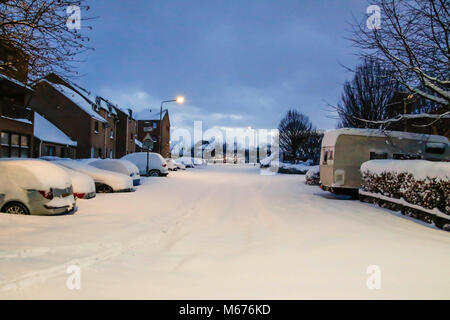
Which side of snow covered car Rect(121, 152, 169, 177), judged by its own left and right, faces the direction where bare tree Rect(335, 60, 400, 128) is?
back

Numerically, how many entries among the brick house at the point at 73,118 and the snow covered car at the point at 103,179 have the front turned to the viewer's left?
0

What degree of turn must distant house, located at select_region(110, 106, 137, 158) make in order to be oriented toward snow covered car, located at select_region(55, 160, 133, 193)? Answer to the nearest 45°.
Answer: approximately 45° to its right

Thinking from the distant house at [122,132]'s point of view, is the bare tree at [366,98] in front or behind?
in front

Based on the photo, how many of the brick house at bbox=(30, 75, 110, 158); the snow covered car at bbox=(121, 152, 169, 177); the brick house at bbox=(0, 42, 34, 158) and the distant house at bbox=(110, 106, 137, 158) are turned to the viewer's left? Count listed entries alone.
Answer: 1

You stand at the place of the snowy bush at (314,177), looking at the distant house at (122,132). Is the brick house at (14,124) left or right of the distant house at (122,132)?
left

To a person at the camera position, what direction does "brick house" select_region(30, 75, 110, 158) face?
facing the viewer and to the right of the viewer

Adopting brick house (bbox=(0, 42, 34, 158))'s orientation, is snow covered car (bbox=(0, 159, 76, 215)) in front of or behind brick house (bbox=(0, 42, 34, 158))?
in front

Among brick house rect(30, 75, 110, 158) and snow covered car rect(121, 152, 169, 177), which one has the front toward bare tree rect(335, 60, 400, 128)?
the brick house

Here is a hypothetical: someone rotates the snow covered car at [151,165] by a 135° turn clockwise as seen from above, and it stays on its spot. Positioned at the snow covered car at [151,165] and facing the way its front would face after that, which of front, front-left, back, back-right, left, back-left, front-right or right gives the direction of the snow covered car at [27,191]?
back-right

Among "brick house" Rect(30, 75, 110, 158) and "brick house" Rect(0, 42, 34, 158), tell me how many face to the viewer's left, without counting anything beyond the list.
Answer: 0

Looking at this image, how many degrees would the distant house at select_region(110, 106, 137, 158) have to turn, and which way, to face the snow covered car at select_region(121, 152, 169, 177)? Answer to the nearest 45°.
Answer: approximately 45° to its right
